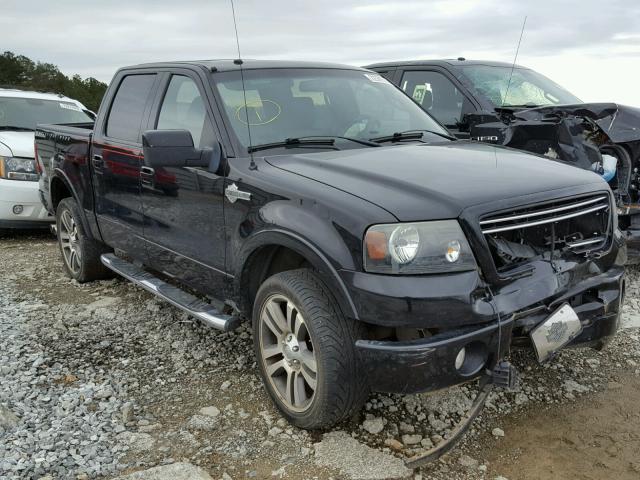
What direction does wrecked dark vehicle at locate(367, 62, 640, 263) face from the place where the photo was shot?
facing the viewer and to the right of the viewer

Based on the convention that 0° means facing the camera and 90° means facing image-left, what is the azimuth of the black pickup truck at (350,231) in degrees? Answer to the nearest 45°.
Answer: approximately 315°

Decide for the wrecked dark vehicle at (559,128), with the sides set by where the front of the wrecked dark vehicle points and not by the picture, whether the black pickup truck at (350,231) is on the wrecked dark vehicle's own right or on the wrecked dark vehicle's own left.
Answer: on the wrecked dark vehicle's own right

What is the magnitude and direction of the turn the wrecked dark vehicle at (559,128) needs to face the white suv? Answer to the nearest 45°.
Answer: approximately 135° to its right

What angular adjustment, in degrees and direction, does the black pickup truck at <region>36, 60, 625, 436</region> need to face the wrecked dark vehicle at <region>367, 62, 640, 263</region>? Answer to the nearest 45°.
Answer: approximately 90° to its left

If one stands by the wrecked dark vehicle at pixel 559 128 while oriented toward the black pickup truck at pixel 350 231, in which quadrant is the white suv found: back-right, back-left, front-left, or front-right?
front-right

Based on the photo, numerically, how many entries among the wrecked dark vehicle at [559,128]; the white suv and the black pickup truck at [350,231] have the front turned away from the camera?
0

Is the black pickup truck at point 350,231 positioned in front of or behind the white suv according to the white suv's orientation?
in front

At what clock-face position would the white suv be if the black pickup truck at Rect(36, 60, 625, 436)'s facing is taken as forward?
The white suv is roughly at 6 o'clock from the black pickup truck.

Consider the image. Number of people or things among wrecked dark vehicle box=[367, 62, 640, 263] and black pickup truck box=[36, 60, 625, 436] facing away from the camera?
0

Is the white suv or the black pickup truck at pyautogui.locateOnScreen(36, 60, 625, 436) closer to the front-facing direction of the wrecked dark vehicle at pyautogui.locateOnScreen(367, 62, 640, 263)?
the black pickup truck
